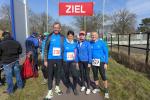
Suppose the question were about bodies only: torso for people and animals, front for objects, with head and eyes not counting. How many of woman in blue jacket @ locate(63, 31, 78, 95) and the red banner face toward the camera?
2

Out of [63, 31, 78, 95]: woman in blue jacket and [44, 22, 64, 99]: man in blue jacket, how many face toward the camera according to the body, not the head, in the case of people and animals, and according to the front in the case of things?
2

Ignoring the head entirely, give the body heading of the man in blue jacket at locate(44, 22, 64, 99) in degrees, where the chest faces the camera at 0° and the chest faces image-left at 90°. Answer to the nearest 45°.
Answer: approximately 0°

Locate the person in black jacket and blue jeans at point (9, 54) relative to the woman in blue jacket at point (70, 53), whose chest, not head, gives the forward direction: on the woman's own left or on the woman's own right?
on the woman's own right

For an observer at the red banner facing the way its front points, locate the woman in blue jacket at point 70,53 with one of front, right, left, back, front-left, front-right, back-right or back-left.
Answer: front

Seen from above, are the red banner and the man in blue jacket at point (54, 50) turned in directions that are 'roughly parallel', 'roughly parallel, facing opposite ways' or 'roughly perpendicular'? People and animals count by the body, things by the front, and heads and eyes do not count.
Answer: roughly parallel

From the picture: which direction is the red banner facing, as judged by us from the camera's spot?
facing the viewer

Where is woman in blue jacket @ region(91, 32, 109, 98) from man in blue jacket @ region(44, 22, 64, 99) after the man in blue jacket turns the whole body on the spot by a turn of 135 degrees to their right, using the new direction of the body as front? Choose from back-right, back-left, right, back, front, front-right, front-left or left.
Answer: back-right

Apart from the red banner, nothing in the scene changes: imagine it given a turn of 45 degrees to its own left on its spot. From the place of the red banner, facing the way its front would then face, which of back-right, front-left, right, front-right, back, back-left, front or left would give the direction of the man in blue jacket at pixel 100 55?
front-right

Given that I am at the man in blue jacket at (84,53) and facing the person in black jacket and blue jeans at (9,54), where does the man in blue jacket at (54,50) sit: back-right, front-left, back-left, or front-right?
front-left

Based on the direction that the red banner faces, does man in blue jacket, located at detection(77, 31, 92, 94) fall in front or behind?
in front

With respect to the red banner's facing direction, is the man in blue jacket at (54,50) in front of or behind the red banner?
in front
